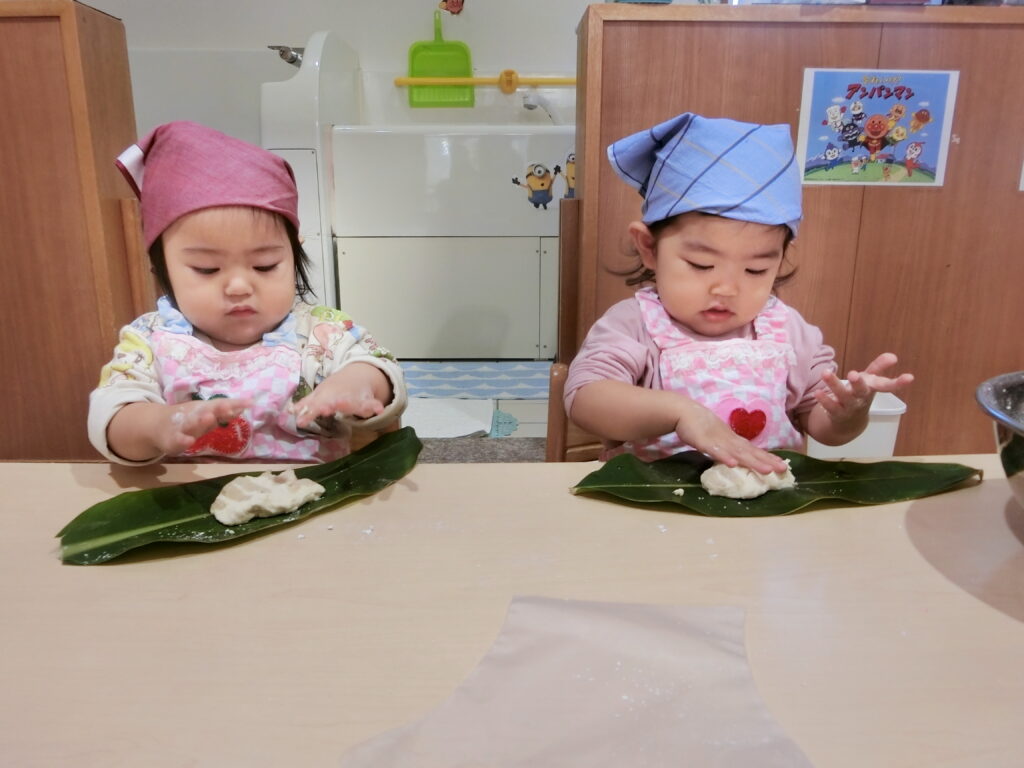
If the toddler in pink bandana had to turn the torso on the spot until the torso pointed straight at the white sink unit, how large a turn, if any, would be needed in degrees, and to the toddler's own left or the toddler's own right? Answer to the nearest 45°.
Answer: approximately 180°

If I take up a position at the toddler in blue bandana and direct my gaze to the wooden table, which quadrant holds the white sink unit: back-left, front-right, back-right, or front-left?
back-right

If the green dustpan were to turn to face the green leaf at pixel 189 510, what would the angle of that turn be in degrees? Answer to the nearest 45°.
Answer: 0° — it already faces it

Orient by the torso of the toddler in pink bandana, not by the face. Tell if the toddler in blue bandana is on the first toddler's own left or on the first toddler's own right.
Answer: on the first toddler's own left

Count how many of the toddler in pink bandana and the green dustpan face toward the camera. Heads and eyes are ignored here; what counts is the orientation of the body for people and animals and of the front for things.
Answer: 2

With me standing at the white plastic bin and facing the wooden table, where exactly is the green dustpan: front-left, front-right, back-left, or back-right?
back-right

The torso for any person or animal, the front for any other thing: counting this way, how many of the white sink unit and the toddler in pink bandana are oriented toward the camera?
2

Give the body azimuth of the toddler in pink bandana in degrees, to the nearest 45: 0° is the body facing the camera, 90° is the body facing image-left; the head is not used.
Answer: approximately 0°
